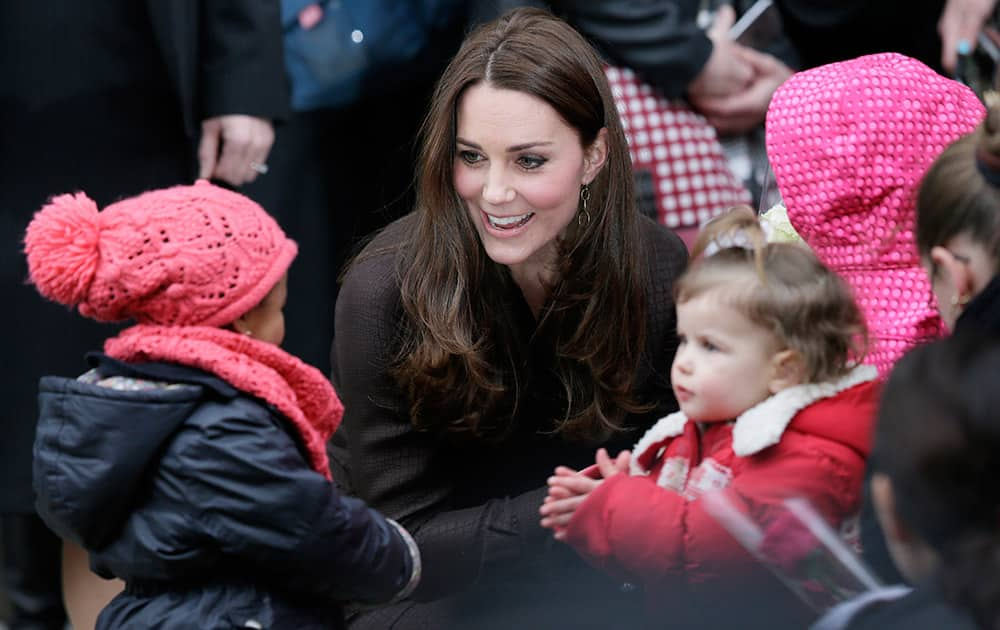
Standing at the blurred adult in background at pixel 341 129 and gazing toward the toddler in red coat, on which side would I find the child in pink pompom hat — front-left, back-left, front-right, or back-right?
front-right

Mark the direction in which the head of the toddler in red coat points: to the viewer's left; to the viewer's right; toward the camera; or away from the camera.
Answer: to the viewer's left

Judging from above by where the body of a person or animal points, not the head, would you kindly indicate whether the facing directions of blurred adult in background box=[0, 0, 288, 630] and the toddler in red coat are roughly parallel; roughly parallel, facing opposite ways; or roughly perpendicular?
roughly perpendicular

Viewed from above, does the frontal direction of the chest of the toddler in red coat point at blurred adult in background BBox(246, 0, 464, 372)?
no

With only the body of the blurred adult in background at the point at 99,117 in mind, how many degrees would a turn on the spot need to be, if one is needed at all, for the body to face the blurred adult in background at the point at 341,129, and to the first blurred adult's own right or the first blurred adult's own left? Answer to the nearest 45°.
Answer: approximately 135° to the first blurred adult's own left

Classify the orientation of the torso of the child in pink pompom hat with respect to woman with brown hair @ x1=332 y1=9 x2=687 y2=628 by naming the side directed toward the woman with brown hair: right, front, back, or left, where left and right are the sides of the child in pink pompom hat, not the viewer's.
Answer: front

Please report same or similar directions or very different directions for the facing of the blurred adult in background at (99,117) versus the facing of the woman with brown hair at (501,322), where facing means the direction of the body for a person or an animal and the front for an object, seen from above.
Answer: same or similar directions

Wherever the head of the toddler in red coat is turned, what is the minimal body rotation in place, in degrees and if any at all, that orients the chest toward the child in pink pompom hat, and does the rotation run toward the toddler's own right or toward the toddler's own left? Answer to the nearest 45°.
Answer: approximately 45° to the toddler's own right

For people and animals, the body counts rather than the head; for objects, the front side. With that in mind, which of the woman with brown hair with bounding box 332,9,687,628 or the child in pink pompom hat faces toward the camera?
the woman with brown hair

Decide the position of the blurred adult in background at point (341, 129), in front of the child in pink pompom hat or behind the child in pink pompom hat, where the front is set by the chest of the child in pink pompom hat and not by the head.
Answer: in front

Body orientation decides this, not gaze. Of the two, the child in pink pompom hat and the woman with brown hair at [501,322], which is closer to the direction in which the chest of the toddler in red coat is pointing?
the child in pink pompom hat

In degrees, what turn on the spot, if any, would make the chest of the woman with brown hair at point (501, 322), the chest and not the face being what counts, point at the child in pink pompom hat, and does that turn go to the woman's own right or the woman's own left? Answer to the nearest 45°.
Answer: approximately 45° to the woman's own right

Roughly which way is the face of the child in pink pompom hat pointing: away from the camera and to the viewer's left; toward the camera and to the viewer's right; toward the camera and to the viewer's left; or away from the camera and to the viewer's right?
away from the camera and to the viewer's right

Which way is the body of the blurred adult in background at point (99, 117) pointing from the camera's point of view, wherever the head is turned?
toward the camera

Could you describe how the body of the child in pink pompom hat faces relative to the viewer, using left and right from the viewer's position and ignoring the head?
facing away from the viewer and to the right of the viewer

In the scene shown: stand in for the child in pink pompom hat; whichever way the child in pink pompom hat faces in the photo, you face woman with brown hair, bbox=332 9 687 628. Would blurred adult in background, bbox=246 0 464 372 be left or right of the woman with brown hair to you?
left

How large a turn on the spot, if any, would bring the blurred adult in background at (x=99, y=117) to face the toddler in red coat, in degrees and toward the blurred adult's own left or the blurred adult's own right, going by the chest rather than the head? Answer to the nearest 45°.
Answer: approximately 45° to the blurred adult's own left

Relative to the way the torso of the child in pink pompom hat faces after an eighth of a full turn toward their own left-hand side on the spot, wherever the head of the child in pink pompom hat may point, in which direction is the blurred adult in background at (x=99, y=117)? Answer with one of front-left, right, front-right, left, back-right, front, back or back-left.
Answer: front
